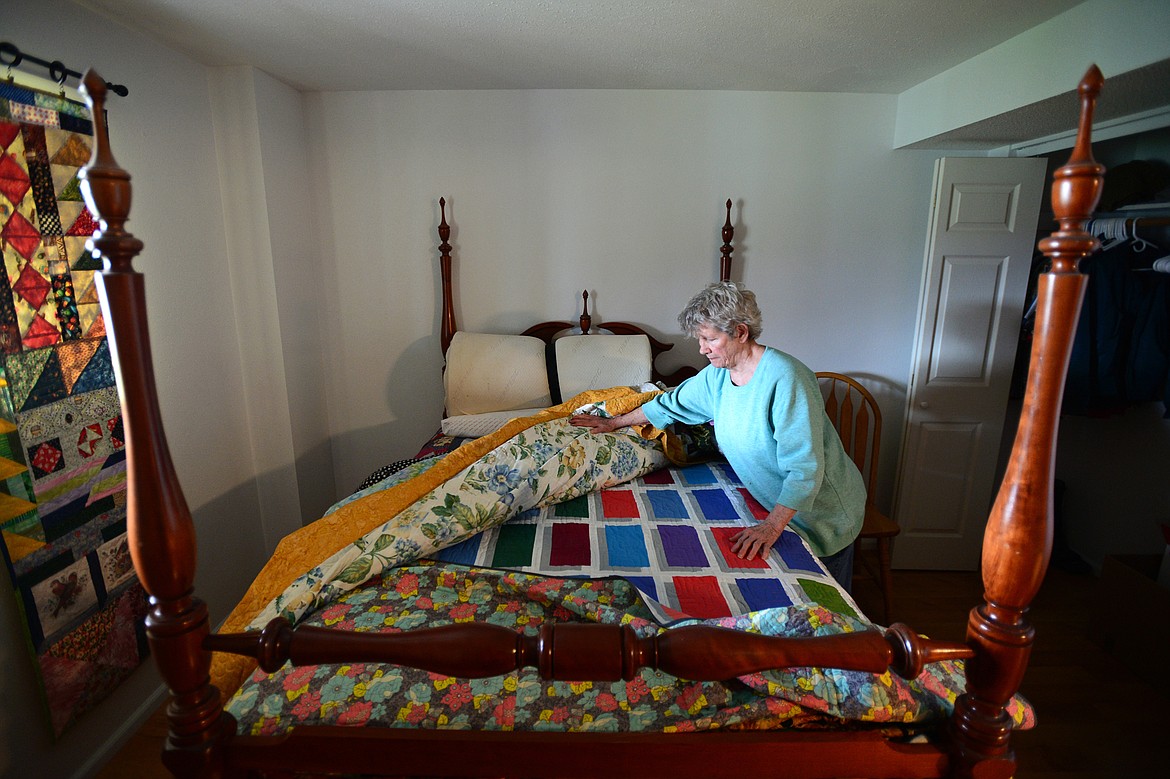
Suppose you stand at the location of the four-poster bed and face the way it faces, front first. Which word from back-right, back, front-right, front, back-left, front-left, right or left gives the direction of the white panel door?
back-left

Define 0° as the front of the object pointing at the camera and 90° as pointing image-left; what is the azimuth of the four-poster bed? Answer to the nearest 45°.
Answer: approximately 0°

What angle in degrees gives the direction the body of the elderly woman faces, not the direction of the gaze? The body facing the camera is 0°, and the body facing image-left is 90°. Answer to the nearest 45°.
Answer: approximately 45°

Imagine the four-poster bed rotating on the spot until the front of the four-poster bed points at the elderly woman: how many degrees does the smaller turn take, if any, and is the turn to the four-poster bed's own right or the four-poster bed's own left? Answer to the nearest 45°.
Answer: approximately 135° to the four-poster bed's own left

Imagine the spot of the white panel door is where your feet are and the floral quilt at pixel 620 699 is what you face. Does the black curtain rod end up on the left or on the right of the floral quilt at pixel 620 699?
right

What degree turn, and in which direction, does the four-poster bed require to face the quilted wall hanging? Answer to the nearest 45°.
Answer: approximately 135° to its right
